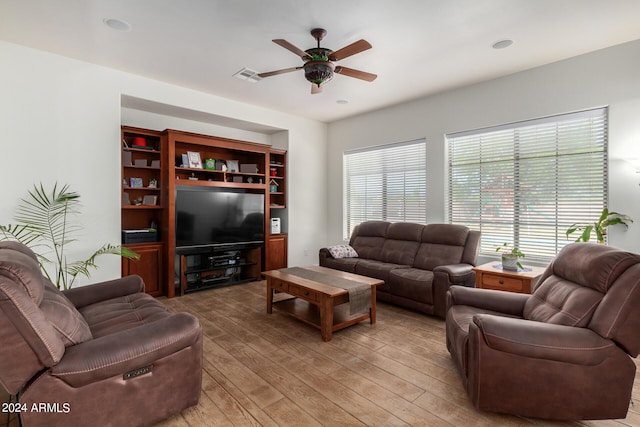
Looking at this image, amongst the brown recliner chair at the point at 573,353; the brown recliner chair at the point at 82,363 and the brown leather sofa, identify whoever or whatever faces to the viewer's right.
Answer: the brown recliner chair at the point at 82,363

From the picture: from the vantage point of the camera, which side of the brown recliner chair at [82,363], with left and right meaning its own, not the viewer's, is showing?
right

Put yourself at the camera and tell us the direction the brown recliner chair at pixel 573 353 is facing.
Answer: facing to the left of the viewer

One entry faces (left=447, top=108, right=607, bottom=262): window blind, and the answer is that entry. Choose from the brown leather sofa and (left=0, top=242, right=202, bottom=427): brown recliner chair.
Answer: the brown recliner chair

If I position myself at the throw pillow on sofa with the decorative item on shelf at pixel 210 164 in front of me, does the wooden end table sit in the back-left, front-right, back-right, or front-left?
back-left

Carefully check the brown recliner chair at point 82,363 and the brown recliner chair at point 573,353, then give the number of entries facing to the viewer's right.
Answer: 1
